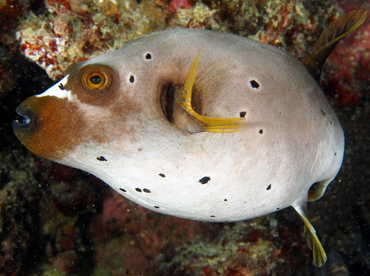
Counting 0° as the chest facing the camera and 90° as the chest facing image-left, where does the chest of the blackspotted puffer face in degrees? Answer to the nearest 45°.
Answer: approximately 90°
